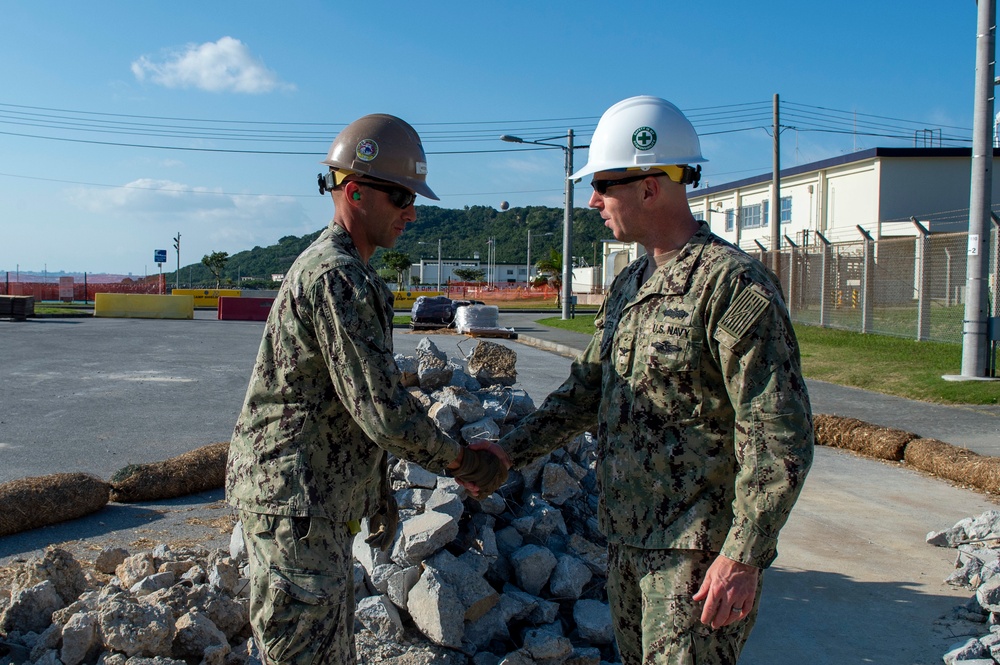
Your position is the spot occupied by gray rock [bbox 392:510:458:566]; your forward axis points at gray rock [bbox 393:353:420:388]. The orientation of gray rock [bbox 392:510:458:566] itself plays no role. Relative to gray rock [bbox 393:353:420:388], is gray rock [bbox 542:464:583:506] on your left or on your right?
right

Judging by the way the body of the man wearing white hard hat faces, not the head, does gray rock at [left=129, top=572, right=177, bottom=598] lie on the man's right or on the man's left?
on the man's right

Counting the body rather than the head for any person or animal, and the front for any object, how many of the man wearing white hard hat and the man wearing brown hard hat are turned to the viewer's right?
1

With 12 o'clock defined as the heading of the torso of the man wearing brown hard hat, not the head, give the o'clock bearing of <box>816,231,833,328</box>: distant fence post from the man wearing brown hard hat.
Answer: The distant fence post is roughly at 10 o'clock from the man wearing brown hard hat.

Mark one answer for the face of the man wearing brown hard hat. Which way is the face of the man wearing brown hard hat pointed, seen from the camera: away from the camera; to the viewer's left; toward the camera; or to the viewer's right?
to the viewer's right

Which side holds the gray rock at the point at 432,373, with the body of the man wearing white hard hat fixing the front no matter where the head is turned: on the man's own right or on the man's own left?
on the man's own right

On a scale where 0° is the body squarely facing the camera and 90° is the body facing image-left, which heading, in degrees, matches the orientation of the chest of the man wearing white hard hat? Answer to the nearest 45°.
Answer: approximately 45°

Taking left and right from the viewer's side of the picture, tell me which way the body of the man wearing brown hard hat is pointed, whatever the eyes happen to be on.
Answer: facing to the right of the viewer

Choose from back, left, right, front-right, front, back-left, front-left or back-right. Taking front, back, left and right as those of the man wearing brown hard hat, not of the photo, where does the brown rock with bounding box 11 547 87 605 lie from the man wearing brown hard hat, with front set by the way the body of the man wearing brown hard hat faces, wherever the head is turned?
back-left

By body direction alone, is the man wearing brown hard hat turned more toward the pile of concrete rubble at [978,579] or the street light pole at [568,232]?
the pile of concrete rubble

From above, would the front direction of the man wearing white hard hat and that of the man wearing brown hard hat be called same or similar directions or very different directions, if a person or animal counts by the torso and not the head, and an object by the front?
very different directions

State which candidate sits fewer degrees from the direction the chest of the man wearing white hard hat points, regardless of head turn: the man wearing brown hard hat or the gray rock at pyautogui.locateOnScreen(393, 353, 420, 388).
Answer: the man wearing brown hard hat
